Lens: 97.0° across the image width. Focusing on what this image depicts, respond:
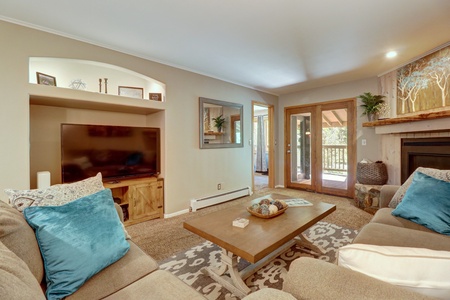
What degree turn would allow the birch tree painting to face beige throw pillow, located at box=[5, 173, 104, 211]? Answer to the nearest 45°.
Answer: approximately 45° to its left

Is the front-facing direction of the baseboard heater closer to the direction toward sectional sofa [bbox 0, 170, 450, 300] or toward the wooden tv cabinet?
the sectional sofa

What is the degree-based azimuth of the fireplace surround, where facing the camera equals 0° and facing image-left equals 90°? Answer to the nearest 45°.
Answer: approximately 45°

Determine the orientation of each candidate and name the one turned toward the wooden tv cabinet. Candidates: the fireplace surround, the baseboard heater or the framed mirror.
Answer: the fireplace surround

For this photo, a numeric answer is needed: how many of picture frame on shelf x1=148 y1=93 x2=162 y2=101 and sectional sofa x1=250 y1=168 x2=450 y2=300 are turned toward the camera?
1

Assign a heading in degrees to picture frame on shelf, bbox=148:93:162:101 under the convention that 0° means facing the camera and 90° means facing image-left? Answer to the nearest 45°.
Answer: approximately 0°

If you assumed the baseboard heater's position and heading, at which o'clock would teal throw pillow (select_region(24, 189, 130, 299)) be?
The teal throw pillow is roughly at 2 o'clock from the baseboard heater.
